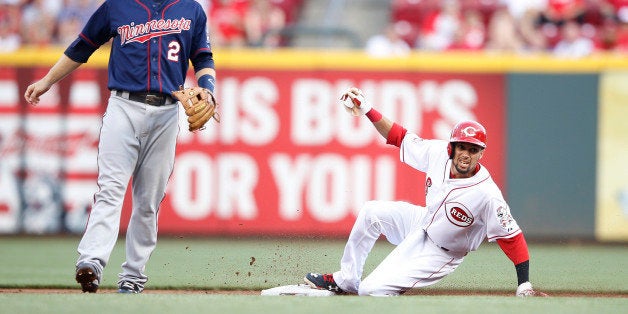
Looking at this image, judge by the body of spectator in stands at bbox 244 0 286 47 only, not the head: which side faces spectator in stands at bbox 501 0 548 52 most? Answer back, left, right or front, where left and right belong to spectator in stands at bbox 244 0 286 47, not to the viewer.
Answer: left

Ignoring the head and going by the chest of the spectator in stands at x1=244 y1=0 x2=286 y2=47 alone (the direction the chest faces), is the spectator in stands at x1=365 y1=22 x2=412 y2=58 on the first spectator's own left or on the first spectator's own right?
on the first spectator's own left

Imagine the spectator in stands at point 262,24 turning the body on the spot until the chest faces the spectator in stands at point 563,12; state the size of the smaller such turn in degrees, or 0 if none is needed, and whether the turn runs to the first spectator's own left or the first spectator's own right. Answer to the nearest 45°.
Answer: approximately 90° to the first spectator's own left

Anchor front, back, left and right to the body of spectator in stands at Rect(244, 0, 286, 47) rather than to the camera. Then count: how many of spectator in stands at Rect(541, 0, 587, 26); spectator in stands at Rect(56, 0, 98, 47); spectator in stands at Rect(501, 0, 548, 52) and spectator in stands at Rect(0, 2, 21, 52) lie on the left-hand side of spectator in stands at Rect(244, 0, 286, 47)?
2

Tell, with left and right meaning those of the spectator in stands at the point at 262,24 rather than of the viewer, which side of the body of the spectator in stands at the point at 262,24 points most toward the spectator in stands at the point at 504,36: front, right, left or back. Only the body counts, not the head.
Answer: left

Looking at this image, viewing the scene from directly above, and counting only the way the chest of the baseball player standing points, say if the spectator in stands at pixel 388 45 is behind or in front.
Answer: behind

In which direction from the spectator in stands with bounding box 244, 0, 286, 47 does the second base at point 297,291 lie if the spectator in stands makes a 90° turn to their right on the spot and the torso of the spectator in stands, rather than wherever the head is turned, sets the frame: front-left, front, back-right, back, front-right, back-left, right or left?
left

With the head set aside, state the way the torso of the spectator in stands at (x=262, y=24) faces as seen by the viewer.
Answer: toward the camera

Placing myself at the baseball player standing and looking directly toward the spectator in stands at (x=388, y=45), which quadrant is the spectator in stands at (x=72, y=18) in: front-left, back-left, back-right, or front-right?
front-left

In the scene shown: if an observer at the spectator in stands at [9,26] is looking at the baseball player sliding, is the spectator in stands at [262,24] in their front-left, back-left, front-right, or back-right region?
front-left

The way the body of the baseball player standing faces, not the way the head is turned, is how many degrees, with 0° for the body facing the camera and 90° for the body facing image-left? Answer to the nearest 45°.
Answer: approximately 0°

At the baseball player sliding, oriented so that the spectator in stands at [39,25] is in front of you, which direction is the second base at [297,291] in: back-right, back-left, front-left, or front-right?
front-left

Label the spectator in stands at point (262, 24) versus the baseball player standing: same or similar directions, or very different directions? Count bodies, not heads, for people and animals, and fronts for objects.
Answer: same or similar directions

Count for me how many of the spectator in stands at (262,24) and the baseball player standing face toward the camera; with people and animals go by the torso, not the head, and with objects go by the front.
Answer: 2

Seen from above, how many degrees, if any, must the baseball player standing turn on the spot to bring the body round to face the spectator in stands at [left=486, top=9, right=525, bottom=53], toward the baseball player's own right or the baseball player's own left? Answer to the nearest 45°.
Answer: approximately 135° to the baseball player's own left

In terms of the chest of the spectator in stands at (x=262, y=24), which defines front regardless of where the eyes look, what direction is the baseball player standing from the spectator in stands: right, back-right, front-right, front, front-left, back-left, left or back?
front

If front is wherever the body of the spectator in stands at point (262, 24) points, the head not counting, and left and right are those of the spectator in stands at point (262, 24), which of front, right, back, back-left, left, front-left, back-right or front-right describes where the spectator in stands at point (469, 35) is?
left

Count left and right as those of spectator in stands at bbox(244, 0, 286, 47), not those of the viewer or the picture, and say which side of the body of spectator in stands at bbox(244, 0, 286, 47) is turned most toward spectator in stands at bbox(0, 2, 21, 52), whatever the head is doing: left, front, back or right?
right
